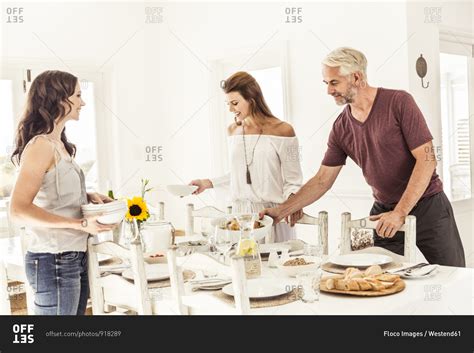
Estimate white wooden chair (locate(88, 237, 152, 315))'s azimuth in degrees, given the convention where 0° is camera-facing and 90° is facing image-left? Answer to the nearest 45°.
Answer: approximately 225°

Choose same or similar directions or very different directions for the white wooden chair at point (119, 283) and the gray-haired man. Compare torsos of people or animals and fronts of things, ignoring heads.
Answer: very different directions

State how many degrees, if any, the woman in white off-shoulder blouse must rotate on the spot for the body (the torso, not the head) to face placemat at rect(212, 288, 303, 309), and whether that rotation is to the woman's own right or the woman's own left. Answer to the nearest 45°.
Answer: approximately 45° to the woman's own left

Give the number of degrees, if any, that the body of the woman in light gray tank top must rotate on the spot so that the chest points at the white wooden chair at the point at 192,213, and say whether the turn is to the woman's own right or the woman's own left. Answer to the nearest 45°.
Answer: approximately 45° to the woman's own left

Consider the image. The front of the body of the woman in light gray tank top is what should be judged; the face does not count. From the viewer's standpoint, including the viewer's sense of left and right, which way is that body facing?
facing to the right of the viewer

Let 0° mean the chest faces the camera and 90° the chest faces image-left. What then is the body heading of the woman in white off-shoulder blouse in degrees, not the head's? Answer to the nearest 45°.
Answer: approximately 45°

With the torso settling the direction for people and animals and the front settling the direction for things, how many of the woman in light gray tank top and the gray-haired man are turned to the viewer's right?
1

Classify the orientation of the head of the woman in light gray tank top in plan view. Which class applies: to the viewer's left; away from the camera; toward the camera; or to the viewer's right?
to the viewer's right
